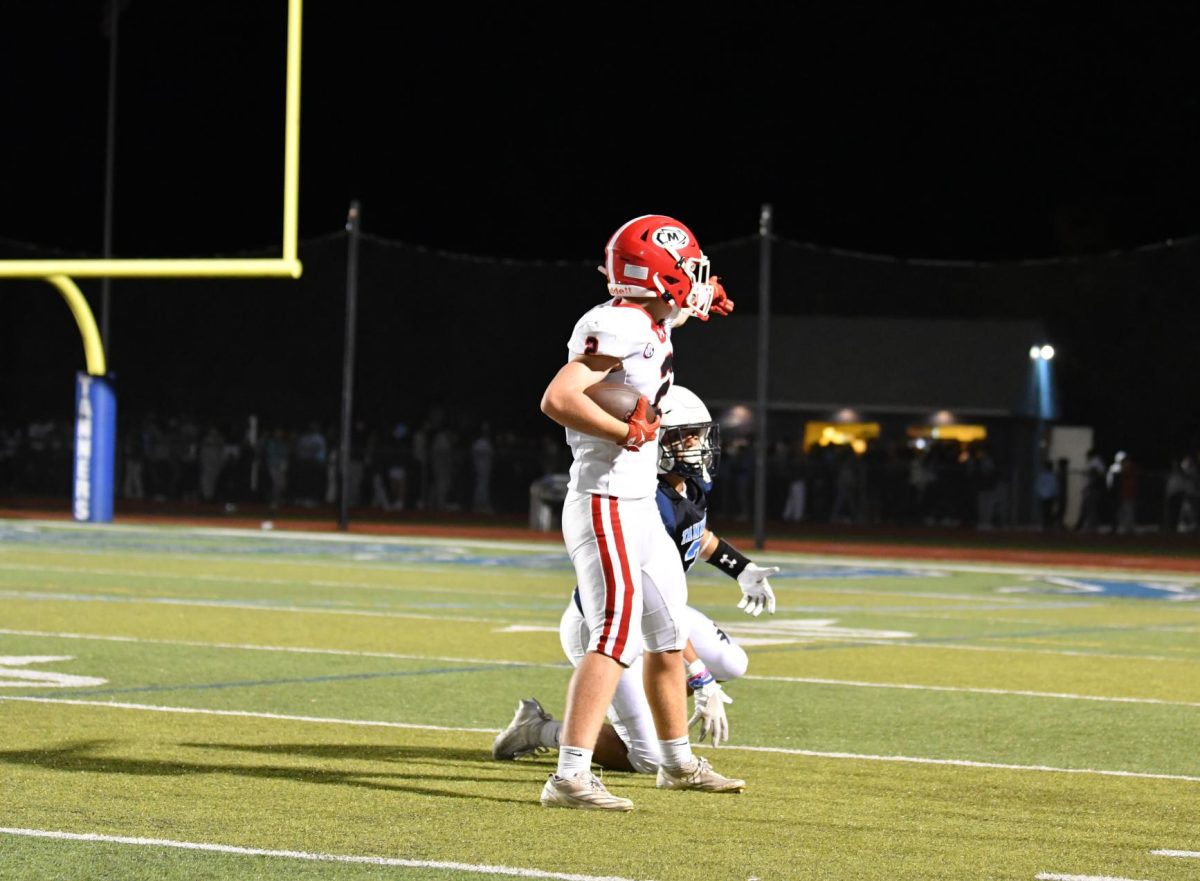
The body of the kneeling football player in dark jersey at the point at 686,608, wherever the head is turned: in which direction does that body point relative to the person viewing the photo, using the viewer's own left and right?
facing the viewer and to the right of the viewer

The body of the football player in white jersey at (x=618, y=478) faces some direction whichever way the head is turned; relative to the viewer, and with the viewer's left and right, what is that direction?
facing to the right of the viewer

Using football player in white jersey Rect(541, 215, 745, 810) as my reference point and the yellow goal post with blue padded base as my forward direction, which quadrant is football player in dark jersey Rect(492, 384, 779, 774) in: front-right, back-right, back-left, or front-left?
front-right

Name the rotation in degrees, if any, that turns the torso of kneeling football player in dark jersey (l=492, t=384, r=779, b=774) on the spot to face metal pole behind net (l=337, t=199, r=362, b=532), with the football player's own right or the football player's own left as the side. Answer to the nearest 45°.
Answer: approximately 135° to the football player's own left

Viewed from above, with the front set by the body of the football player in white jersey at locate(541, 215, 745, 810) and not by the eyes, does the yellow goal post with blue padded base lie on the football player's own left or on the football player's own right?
on the football player's own left

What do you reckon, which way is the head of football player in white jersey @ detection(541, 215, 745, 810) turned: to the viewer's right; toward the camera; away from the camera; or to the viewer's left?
to the viewer's right

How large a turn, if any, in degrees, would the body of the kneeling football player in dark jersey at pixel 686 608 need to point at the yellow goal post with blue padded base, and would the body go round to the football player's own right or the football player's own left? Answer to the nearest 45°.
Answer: approximately 180°

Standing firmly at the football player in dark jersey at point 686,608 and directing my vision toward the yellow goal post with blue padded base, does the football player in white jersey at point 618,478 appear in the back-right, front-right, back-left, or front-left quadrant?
back-left

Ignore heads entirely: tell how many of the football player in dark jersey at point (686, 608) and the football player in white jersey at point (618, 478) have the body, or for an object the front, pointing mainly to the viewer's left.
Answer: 0
